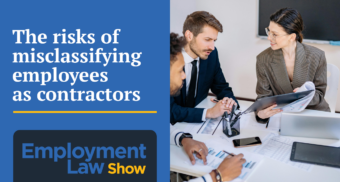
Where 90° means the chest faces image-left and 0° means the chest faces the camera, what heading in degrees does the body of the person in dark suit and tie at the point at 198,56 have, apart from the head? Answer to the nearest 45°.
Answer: approximately 315°

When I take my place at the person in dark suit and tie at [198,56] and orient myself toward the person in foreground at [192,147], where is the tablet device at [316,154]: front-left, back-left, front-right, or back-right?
front-left

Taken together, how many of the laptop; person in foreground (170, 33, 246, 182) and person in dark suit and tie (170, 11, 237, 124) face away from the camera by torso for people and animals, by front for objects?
1

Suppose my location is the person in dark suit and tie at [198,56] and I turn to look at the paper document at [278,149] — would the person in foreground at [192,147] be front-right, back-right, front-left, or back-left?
front-right

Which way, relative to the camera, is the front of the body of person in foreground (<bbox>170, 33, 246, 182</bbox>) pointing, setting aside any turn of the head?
to the viewer's right

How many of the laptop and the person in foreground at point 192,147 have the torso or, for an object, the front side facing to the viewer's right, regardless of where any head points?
1

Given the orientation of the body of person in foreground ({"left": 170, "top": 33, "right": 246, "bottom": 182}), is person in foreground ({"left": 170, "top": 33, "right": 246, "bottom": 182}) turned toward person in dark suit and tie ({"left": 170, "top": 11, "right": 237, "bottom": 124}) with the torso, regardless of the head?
no
